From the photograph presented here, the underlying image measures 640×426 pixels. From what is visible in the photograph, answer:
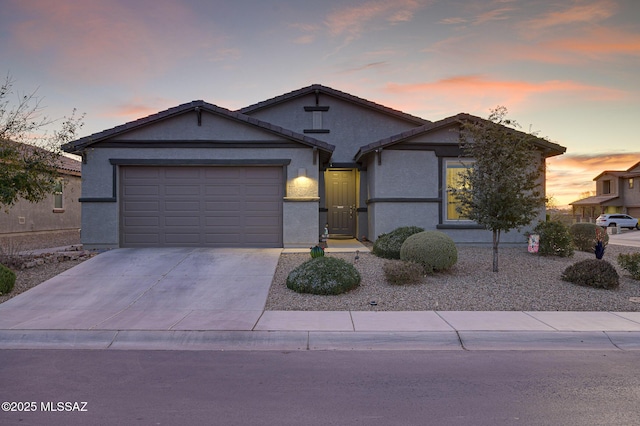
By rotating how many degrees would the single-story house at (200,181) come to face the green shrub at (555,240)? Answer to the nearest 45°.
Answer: approximately 90° to its left

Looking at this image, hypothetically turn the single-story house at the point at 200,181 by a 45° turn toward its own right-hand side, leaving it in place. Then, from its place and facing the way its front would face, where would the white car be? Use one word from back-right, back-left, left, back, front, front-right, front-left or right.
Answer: back

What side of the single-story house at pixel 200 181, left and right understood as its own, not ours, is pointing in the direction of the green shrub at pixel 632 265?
left

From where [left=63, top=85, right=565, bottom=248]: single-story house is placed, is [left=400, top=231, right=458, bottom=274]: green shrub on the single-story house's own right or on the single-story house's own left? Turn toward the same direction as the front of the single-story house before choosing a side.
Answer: on the single-story house's own left

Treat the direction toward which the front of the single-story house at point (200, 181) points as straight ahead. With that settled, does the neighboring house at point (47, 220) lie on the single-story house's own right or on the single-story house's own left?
on the single-story house's own right

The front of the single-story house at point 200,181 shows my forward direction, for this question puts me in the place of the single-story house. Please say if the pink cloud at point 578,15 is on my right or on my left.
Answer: on my left

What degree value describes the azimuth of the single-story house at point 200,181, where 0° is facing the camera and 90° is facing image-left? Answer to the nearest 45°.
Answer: approximately 0°

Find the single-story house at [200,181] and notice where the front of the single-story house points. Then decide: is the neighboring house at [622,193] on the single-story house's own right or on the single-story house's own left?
on the single-story house's own left
